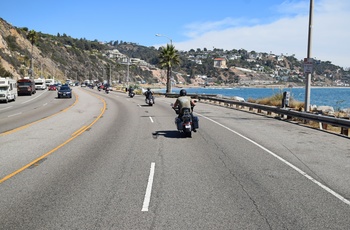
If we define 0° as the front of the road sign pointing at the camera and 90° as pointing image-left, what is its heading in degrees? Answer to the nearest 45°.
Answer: approximately 0°

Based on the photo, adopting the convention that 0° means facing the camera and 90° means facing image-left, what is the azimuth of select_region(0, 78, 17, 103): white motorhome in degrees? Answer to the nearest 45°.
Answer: approximately 45°

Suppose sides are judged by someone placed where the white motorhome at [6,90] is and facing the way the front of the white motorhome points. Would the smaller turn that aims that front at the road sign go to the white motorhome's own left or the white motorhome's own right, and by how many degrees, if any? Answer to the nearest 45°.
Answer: approximately 90° to the white motorhome's own left

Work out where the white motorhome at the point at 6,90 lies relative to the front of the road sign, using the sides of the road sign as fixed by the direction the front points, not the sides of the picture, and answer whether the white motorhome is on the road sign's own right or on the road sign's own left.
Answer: on the road sign's own right
